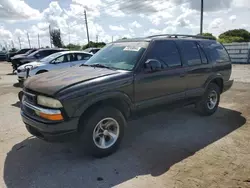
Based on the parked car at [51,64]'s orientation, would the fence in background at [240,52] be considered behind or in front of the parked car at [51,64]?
behind

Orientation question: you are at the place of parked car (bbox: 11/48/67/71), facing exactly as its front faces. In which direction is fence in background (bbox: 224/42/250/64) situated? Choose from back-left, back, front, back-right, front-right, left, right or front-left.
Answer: back-left

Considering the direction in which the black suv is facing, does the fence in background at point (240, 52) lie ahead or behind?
behind

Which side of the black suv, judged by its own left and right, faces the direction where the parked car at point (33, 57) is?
right

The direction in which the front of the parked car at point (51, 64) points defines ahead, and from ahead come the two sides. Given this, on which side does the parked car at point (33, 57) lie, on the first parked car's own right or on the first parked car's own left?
on the first parked car's own right

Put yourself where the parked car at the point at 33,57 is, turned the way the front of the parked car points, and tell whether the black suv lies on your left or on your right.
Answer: on your left

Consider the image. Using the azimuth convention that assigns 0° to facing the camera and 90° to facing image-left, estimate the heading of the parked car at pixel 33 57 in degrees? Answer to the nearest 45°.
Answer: approximately 45°

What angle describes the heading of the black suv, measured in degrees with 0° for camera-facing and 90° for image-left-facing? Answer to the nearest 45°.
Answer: approximately 45°
